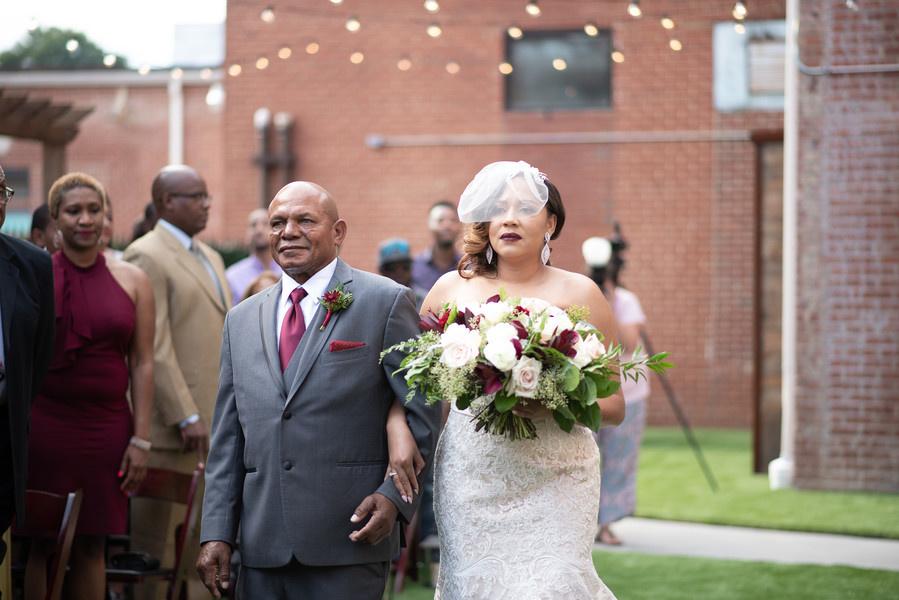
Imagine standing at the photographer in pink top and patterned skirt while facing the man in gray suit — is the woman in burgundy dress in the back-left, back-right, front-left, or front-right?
front-right

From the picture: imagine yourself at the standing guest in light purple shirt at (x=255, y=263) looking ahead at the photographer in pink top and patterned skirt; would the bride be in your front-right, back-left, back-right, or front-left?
front-right

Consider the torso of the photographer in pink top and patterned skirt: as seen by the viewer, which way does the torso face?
to the viewer's left

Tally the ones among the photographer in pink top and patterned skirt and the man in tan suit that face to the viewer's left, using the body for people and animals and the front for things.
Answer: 1

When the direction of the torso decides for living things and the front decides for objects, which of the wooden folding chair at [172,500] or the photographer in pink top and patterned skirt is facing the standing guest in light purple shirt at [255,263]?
the photographer in pink top and patterned skirt

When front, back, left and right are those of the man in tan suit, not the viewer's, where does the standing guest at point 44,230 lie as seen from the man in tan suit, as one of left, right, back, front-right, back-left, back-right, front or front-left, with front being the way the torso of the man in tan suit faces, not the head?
back

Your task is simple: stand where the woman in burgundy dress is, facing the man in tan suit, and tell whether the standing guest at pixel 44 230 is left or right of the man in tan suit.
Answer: left

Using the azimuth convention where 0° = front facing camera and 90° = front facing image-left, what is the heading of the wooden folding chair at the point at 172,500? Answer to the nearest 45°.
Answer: approximately 45°

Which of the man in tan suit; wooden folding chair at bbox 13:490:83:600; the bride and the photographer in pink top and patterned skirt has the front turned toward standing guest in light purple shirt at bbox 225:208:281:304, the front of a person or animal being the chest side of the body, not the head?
the photographer in pink top and patterned skirt

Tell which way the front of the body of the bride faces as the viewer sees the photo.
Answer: toward the camera

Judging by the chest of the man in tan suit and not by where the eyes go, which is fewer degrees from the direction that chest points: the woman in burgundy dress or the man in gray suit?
the man in gray suit

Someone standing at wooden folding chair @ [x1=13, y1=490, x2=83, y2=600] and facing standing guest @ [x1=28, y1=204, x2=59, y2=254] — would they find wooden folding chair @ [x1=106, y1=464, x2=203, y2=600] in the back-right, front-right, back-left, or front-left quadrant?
front-right

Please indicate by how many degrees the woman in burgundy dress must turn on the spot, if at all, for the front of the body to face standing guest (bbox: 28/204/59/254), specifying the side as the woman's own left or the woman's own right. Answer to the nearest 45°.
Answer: approximately 180°

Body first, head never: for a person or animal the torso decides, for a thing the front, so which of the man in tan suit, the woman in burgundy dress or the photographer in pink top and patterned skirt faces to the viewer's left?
the photographer in pink top and patterned skirt

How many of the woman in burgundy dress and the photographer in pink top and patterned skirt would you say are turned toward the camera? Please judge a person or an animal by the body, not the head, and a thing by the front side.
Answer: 1
